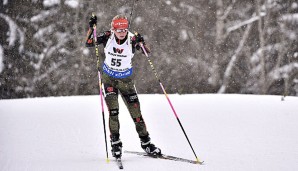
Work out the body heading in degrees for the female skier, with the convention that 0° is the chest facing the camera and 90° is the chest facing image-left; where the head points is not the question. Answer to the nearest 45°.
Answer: approximately 0°

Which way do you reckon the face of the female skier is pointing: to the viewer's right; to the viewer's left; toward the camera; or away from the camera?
toward the camera
